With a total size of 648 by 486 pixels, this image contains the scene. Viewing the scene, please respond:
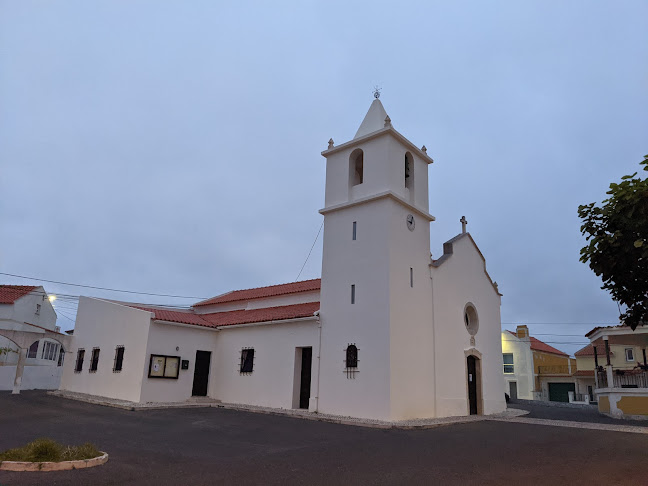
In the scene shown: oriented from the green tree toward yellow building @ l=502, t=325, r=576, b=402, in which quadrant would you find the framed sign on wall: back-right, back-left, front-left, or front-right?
front-left

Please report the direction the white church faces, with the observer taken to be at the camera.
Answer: facing the viewer and to the right of the viewer

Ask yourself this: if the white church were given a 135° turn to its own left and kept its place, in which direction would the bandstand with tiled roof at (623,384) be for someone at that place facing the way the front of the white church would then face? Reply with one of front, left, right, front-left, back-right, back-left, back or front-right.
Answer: right

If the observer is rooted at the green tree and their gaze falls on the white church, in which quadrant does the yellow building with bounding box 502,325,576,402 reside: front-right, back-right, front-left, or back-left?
front-right

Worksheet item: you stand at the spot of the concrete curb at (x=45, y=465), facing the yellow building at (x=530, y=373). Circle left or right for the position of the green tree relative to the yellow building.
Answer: right

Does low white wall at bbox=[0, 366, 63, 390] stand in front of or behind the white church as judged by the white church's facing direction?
behind

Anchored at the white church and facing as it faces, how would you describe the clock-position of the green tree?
The green tree is roughly at 1 o'clock from the white church.

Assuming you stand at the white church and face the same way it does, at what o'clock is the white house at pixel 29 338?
The white house is roughly at 6 o'clock from the white church.

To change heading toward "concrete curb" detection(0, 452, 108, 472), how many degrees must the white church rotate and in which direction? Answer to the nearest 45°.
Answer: approximately 90° to its right

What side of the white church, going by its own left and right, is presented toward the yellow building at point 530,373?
left

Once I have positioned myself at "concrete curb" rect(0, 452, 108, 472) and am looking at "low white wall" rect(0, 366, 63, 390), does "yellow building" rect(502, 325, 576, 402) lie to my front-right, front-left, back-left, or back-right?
front-right

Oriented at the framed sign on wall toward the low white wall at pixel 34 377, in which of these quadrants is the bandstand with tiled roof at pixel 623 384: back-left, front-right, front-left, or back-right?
back-right
